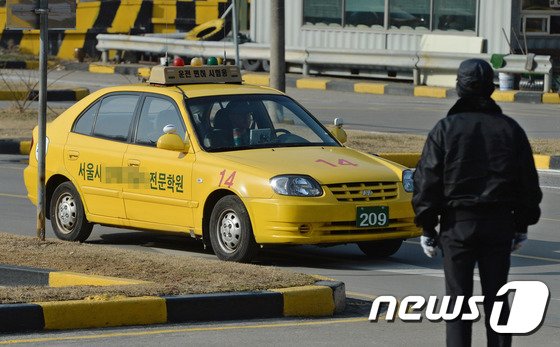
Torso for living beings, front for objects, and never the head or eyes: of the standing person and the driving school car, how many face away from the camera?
1

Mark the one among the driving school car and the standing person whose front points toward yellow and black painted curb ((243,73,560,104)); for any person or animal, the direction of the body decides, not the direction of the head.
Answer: the standing person

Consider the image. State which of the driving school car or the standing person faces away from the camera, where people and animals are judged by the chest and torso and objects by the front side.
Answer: the standing person

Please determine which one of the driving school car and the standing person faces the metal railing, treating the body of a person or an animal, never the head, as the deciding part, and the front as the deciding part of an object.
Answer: the standing person

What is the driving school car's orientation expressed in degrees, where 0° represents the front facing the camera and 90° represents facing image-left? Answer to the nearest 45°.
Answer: approximately 315°

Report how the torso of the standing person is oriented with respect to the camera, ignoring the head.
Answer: away from the camera

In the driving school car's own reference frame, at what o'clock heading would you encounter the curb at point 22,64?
The curb is roughly at 7 o'clock from the driving school car.

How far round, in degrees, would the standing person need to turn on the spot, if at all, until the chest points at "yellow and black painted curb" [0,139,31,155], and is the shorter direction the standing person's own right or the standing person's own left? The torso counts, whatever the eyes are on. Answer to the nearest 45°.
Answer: approximately 45° to the standing person's own left

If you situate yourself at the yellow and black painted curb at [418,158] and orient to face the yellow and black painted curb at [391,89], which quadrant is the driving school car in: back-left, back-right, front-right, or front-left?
back-left

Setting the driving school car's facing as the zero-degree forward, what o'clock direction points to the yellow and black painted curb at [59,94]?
The yellow and black painted curb is roughly at 7 o'clock from the driving school car.
